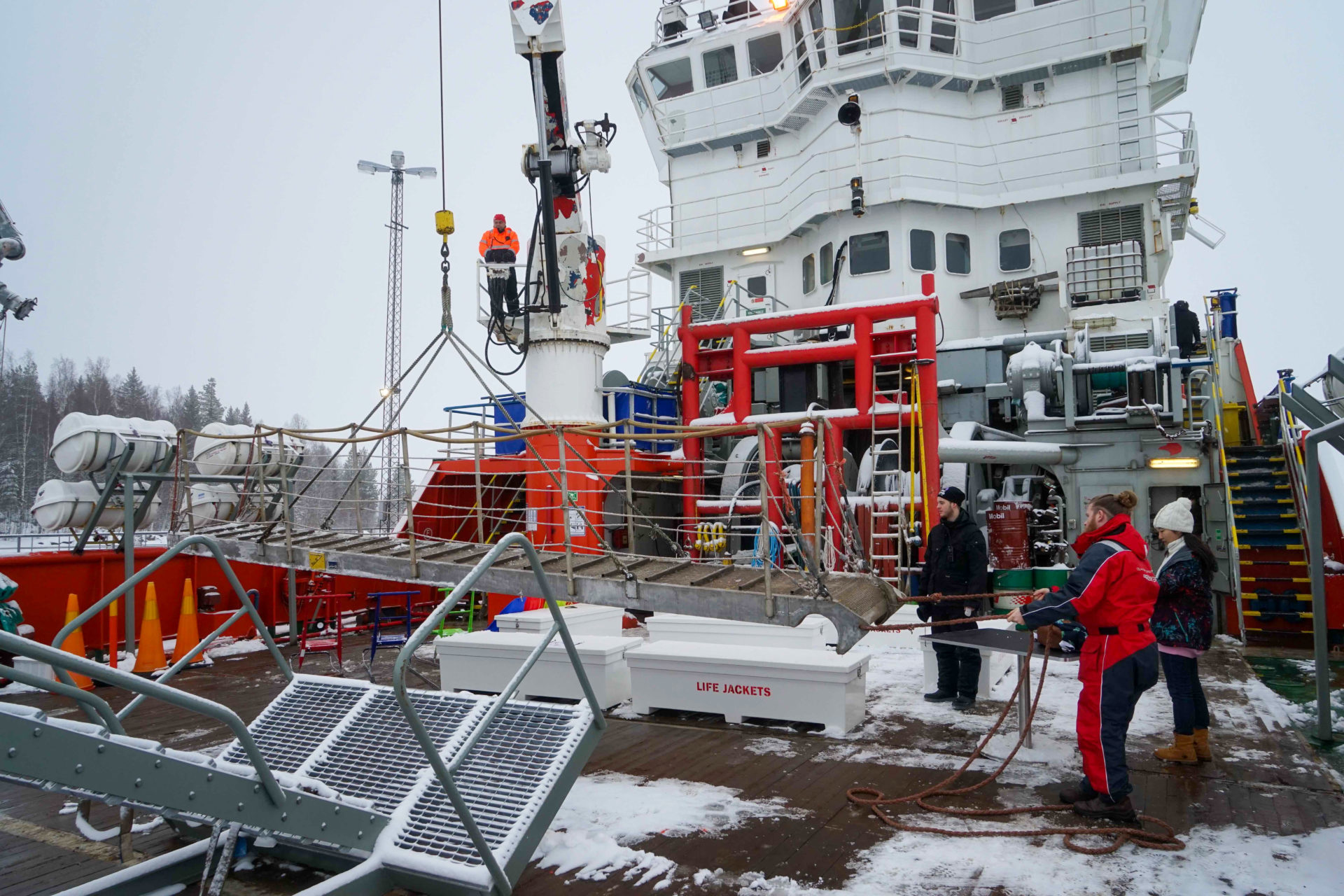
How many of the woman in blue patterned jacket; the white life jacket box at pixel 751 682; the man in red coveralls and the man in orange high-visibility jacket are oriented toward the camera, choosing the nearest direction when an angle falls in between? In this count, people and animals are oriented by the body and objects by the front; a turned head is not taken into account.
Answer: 2

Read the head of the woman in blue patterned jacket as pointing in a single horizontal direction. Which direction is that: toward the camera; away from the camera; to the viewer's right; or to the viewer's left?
to the viewer's left

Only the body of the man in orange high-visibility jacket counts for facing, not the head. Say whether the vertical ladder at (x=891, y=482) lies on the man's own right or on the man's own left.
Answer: on the man's own left

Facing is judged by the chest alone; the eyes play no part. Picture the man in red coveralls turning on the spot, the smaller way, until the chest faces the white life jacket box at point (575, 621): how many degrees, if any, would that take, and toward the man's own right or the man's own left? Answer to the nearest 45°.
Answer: approximately 45° to the man's own right

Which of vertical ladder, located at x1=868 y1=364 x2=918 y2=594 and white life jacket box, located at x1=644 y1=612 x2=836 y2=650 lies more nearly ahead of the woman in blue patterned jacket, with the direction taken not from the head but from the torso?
the white life jacket box

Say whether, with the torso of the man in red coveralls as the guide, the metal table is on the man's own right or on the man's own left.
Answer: on the man's own right

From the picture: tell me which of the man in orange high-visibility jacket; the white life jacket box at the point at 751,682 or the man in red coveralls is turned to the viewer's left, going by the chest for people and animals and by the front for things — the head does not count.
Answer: the man in red coveralls

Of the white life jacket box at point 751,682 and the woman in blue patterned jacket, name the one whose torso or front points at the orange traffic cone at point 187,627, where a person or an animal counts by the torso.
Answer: the woman in blue patterned jacket

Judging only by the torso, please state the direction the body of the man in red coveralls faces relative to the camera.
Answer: to the viewer's left

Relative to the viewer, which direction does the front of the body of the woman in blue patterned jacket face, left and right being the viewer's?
facing to the left of the viewer
